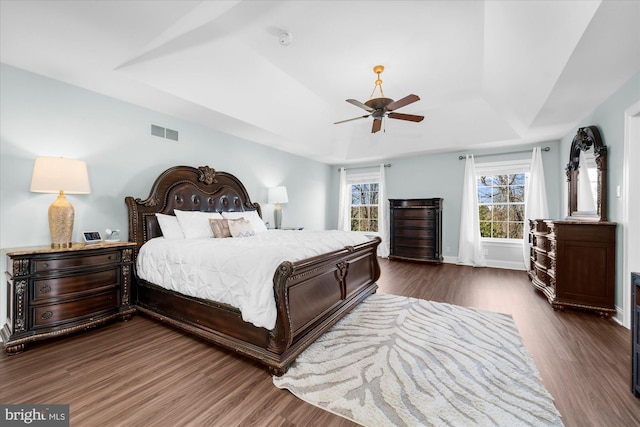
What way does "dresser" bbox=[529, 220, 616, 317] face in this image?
to the viewer's left

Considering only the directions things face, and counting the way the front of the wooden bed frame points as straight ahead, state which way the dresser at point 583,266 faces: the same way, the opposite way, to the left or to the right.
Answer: the opposite way

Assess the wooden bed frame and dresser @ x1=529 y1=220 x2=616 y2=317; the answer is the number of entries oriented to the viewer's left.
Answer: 1

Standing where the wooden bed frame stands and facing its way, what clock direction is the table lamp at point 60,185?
The table lamp is roughly at 5 o'clock from the wooden bed frame.

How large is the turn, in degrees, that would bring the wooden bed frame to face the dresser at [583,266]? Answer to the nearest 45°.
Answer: approximately 45° to its left

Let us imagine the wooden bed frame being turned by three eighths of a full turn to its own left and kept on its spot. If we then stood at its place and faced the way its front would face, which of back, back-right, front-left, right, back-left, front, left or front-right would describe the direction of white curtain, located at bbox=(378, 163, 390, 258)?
front-right

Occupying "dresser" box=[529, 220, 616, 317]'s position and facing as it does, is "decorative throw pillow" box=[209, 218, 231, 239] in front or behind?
in front

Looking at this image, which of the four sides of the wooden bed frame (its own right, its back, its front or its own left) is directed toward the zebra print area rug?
front

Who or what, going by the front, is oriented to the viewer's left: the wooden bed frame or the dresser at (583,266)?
the dresser

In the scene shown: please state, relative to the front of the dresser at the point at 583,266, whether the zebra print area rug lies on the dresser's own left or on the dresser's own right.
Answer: on the dresser's own left

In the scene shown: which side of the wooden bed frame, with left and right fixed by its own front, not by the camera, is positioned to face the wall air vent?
back
